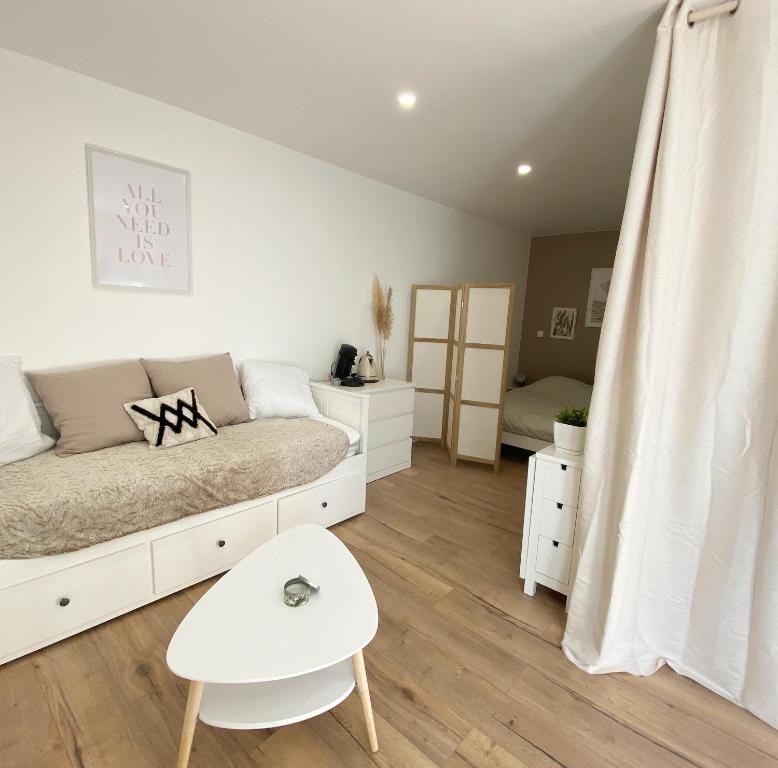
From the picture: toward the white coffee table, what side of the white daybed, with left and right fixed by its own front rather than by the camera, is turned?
front

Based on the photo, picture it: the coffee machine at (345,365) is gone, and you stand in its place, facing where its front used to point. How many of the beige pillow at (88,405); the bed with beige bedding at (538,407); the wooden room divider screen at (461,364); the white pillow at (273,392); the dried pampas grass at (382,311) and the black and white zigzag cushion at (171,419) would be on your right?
3

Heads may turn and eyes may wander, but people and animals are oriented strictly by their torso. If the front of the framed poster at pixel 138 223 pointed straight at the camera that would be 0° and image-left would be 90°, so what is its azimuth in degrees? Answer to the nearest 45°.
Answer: approximately 315°

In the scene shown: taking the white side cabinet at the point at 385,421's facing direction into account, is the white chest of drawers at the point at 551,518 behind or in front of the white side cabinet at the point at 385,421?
in front

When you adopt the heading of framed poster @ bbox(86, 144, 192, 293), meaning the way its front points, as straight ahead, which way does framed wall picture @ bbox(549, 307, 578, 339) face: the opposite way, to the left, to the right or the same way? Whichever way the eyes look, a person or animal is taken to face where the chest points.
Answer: to the right

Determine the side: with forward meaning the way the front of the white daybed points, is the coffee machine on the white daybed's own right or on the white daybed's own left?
on the white daybed's own left

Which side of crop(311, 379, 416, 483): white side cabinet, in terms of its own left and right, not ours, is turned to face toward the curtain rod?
front

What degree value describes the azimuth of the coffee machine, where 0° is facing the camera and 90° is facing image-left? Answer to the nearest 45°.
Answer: approximately 315°

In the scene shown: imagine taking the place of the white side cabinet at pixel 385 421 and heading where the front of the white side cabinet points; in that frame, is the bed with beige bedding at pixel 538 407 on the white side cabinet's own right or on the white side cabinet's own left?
on the white side cabinet's own left

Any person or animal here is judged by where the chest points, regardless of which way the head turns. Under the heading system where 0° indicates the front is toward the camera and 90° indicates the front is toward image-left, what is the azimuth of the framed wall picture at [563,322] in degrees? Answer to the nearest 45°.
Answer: approximately 0°

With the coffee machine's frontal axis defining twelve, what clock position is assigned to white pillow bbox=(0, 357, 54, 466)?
The white pillow is roughly at 3 o'clock from the coffee machine.

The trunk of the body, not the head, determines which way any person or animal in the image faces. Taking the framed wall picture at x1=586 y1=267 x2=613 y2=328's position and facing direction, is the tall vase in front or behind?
in front
